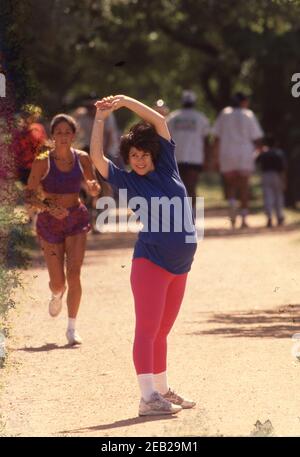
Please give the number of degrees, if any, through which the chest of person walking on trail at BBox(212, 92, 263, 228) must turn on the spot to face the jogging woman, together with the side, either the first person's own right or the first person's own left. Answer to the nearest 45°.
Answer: approximately 180°

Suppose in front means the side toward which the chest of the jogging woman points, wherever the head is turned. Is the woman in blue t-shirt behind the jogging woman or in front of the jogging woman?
in front

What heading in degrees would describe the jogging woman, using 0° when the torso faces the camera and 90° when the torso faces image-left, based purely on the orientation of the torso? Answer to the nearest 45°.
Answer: approximately 0°

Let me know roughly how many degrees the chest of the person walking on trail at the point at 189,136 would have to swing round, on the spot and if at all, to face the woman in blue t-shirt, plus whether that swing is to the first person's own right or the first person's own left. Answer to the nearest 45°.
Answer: approximately 180°

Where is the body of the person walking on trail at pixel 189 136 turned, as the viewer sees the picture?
away from the camera

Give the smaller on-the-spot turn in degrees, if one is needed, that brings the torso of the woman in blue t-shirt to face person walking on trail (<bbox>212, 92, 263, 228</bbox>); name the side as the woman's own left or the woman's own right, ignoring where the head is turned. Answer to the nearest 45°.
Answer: approximately 135° to the woman's own left

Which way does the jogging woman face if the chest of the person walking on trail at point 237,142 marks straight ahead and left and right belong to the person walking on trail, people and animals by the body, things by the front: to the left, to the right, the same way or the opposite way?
the opposite way

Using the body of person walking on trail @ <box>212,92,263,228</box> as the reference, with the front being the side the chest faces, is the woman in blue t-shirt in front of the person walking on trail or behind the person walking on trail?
behind

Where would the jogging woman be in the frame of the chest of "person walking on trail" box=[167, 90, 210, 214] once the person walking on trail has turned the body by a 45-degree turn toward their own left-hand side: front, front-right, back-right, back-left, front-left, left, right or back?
back-left

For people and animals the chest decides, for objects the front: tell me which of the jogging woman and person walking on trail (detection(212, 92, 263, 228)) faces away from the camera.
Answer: the person walking on trail

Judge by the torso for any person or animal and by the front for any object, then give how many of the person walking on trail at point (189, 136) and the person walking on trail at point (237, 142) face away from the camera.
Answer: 2

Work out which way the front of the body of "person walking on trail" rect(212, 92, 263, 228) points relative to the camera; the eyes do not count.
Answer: away from the camera
